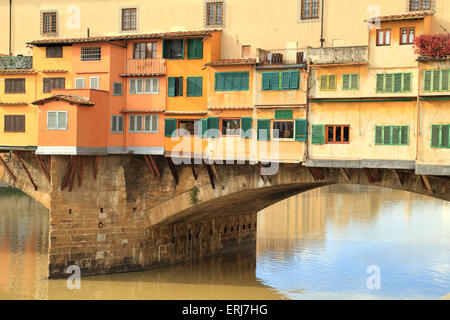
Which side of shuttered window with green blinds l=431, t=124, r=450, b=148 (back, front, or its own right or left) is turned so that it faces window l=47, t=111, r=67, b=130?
right

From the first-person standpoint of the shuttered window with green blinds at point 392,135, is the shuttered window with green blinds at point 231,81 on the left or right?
on its right

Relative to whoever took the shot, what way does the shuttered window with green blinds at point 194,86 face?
facing the viewer

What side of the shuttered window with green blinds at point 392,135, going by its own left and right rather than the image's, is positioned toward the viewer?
front

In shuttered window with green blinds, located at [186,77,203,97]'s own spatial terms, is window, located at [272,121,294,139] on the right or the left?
on its left

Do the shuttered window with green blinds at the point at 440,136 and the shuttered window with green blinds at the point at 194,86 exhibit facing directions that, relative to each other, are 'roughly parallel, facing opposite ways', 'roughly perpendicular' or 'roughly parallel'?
roughly parallel

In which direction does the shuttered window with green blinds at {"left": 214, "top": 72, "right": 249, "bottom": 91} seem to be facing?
toward the camera

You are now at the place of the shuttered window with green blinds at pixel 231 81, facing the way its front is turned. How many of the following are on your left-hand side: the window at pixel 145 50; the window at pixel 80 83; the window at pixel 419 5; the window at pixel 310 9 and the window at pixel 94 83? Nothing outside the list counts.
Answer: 2

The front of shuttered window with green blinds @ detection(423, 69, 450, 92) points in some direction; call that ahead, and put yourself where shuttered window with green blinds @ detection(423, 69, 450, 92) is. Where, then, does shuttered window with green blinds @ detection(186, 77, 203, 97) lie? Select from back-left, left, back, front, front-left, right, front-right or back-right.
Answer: right

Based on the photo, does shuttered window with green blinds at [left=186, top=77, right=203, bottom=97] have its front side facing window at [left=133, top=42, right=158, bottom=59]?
no

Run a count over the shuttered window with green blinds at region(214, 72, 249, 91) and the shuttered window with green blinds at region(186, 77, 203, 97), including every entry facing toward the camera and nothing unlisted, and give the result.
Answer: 2

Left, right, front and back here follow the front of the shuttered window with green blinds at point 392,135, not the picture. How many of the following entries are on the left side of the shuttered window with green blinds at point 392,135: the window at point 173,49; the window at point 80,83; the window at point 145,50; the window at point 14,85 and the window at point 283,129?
0

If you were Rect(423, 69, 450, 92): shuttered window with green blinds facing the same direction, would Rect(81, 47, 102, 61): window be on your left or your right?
on your right

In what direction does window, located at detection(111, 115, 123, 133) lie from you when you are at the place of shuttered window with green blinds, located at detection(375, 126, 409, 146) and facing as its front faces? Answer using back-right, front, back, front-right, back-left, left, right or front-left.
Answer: right

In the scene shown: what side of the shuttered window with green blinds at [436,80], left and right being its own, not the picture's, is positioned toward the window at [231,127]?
right

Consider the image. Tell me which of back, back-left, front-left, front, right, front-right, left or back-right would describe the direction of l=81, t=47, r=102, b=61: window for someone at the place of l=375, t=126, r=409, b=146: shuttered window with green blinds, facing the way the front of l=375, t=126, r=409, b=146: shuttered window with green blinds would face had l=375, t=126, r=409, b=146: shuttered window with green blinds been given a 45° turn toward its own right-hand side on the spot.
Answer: front-right

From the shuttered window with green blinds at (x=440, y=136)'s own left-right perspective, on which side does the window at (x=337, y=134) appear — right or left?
on its right
